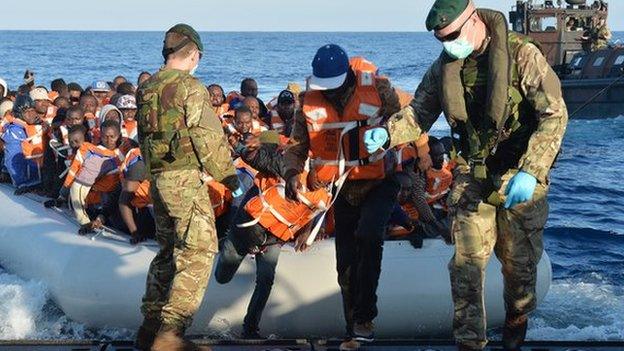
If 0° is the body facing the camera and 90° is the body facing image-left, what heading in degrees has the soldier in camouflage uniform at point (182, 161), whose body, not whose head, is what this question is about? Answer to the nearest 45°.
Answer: approximately 225°

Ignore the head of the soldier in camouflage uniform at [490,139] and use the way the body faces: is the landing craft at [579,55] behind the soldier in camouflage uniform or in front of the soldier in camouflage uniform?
behind

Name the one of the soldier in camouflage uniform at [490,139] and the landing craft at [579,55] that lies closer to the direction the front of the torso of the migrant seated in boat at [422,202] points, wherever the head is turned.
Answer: the soldier in camouflage uniform

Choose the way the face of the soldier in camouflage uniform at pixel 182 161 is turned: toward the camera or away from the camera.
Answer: away from the camera
